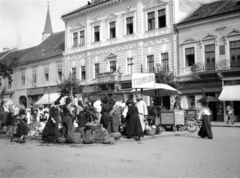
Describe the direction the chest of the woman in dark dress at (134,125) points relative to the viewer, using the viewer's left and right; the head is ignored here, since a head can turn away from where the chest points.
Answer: facing away from the viewer and to the left of the viewer

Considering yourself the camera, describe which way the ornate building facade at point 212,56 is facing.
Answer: facing the viewer and to the left of the viewer

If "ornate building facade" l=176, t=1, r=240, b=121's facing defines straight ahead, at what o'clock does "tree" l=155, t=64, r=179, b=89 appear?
The tree is roughly at 1 o'clock from the ornate building facade.

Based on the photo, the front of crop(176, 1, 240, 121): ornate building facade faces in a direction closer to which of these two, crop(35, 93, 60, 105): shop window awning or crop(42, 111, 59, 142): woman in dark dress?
the woman in dark dress

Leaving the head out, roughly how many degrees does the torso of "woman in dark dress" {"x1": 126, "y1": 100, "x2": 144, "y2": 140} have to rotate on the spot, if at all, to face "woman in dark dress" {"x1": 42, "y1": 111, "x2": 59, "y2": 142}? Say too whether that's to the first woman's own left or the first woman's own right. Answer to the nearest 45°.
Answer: approximately 45° to the first woman's own left

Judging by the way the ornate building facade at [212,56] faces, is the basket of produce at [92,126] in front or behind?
in front

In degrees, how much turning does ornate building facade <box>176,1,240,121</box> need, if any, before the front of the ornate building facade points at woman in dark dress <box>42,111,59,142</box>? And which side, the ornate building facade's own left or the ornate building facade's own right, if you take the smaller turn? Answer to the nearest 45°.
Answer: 0° — it already faces them
